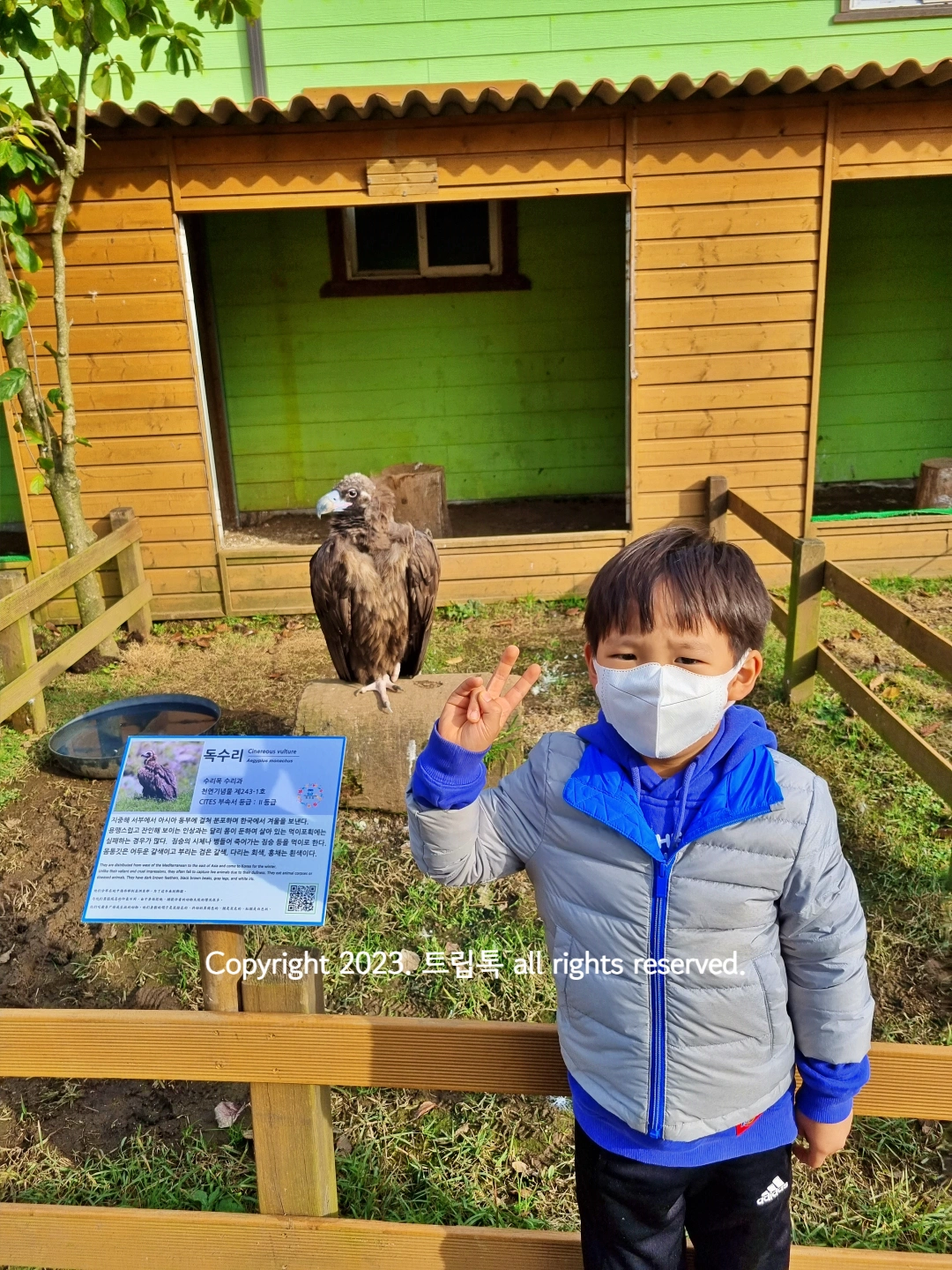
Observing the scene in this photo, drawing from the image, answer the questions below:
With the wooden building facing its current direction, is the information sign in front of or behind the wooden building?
in front

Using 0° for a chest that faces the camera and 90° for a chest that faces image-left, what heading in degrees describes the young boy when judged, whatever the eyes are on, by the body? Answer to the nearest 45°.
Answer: approximately 0°

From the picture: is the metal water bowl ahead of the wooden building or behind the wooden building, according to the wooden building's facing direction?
ahead

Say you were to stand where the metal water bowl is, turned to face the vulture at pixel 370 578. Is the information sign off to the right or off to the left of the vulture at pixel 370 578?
right

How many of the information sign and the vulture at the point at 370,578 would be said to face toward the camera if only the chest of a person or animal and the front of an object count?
2

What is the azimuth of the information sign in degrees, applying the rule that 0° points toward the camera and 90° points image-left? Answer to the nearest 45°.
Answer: approximately 0°

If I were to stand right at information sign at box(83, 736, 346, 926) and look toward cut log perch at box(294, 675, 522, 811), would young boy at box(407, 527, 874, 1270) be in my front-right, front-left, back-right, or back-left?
back-right
